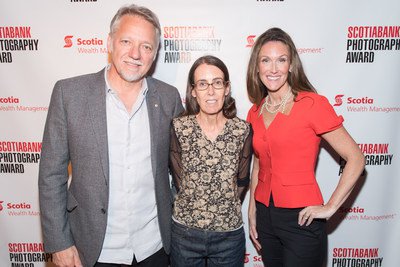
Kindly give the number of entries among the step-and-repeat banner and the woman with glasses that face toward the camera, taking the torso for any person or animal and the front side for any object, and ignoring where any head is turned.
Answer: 2

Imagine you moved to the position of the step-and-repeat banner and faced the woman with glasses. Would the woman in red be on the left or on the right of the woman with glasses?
left

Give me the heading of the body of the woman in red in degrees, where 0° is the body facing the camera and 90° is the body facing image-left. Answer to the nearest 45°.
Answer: approximately 45°

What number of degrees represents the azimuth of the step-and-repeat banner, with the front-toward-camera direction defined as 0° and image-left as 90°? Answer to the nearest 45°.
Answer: approximately 0°

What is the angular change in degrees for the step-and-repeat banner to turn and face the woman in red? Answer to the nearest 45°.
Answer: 0° — it already faces them
